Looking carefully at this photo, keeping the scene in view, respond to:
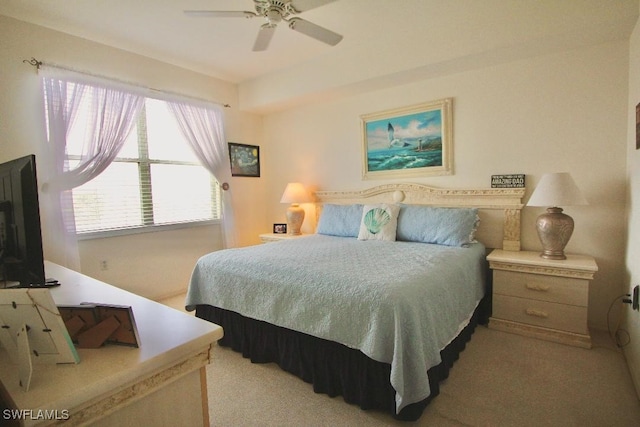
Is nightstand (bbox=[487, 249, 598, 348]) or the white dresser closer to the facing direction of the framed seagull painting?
the white dresser

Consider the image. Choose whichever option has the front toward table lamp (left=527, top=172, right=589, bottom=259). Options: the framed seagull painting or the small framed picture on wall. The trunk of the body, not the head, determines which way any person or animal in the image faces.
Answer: the small framed picture on wall

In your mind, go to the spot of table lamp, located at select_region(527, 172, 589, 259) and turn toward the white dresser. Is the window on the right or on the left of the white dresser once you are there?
right

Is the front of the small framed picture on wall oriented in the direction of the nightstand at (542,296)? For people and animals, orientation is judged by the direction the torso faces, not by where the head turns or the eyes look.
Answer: yes

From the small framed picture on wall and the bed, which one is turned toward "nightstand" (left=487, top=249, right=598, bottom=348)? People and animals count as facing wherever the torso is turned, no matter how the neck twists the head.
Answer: the small framed picture on wall

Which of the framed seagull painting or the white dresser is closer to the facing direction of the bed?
the white dresser

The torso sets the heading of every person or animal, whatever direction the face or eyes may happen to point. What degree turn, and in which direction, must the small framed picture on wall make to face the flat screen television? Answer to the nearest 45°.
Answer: approximately 45° to its right

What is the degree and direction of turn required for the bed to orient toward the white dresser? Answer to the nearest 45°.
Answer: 0° — it already faces it

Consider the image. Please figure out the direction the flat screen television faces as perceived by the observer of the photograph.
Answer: facing away from the viewer and to the right of the viewer

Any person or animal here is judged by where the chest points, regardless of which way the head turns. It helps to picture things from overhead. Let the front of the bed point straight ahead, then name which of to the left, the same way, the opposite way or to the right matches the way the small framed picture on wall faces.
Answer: to the left

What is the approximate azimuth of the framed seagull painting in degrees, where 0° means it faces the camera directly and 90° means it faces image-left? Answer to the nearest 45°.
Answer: approximately 45°

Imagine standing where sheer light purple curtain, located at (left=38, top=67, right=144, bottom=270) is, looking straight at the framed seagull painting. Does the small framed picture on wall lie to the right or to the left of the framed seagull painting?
left
